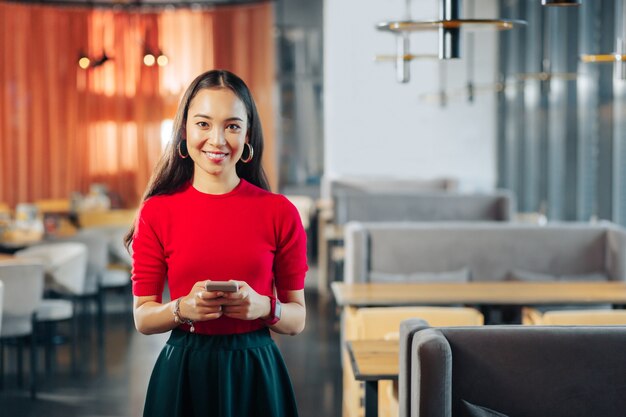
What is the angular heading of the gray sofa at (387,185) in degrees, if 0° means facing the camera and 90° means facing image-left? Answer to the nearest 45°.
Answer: approximately 0°

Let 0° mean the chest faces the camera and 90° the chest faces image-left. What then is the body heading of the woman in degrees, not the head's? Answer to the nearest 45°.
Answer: approximately 0°

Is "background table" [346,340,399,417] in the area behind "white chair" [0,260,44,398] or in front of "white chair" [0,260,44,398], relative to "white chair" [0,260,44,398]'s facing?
behind

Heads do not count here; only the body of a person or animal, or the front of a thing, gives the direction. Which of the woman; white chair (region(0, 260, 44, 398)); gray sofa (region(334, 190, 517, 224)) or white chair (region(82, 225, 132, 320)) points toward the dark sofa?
the gray sofa

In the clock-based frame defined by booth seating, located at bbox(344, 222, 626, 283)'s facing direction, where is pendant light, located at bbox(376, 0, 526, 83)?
The pendant light is roughly at 12 o'clock from the booth seating.

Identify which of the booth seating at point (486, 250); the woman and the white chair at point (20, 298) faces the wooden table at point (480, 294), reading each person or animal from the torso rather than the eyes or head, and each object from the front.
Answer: the booth seating
